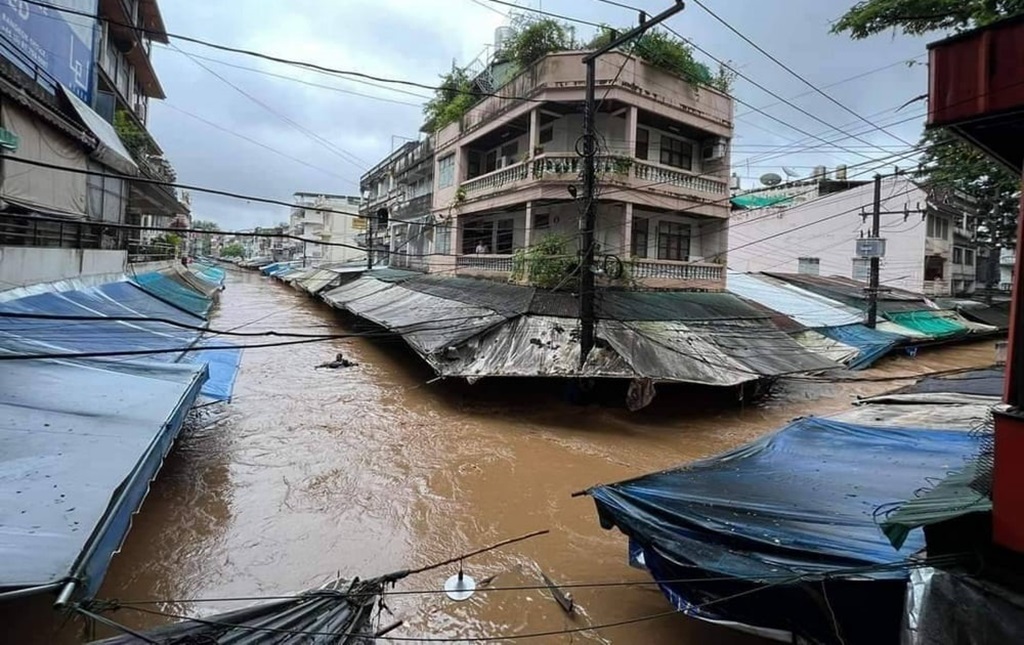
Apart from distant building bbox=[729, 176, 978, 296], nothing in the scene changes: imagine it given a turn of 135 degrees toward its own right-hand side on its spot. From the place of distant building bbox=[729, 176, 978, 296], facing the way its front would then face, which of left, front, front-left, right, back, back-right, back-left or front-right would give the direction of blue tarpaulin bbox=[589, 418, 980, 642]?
left

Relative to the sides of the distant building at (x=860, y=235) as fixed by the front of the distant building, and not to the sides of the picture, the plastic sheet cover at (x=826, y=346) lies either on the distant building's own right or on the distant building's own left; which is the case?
on the distant building's own right

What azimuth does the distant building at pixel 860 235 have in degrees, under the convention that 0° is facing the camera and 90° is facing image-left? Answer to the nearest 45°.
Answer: approximately 315°

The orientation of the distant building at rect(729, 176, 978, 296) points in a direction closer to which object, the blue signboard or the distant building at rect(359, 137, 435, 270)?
the blue signboard

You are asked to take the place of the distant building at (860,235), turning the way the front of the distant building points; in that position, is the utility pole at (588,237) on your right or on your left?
on your right

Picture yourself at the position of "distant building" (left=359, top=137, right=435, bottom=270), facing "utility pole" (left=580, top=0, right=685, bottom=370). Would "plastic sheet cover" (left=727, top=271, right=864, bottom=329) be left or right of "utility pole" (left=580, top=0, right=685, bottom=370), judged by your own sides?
left

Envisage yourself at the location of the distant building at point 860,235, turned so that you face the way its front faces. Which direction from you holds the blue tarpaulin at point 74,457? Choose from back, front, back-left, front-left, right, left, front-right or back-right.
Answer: front-right

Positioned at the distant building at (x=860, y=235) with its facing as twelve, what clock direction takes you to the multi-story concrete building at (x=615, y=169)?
The multi-story concrete building is roughly at 2 o'clock from the distant building.

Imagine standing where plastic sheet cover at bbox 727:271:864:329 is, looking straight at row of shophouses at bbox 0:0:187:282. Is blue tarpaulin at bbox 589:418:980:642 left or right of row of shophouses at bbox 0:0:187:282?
left

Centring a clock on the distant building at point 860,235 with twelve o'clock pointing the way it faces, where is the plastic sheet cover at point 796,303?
The plastic sheet cover is roughly at 2 o'clock from the distant building.

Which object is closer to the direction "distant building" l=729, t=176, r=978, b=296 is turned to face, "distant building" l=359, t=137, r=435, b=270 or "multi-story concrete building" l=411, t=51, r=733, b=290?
the multi-story concrete building
